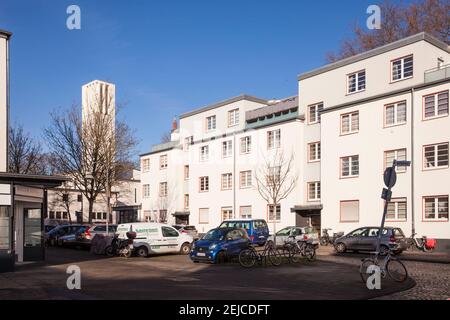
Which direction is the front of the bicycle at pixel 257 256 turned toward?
to the viewer's right

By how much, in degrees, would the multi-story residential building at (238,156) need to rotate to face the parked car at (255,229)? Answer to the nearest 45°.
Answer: approximately 45° to its left

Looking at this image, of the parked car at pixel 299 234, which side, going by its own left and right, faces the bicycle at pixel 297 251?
left

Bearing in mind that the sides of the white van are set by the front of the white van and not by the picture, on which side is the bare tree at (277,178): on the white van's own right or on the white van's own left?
on the white van's own left

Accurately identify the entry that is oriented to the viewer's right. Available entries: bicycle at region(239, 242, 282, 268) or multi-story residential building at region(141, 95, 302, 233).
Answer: the bicycle

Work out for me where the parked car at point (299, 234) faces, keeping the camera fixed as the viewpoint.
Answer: facing to the left of the viewer

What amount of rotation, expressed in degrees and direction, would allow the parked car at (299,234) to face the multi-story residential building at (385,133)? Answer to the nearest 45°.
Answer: approximately 135° to its right

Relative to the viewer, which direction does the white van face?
to the viewer's right

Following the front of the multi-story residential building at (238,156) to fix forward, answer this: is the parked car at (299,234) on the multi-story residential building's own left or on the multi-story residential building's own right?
on the multi-story residential building's own left

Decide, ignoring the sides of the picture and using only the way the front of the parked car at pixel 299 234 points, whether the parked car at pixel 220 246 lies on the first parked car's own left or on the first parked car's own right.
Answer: on the first parked car's own left
